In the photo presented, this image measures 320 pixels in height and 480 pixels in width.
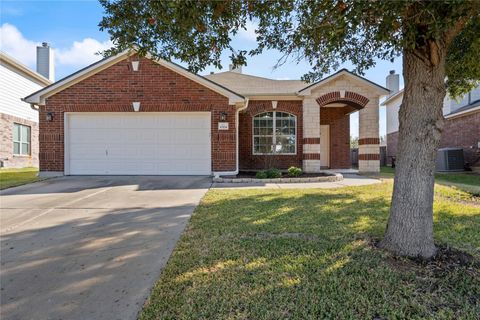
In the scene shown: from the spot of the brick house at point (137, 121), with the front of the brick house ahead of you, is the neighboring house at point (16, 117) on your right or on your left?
on your right

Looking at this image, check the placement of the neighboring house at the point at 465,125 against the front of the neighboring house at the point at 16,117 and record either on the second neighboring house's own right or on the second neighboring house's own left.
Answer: on the second neighboring house's own left

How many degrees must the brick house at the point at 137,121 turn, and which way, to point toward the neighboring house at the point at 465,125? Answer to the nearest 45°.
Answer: approximately 90° to its left

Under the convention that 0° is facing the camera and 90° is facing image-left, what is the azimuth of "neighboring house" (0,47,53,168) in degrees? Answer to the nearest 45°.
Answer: approximately 0°

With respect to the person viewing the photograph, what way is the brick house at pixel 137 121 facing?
facing the viewer

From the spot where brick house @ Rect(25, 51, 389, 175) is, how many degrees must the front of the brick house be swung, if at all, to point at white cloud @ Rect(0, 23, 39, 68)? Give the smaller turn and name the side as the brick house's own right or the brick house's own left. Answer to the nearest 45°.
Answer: approximately 135° to the brick house's own right

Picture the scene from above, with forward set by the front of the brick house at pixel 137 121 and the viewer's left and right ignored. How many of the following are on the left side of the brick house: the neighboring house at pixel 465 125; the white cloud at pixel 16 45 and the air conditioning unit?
2

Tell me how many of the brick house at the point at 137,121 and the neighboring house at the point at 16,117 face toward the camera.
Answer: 2

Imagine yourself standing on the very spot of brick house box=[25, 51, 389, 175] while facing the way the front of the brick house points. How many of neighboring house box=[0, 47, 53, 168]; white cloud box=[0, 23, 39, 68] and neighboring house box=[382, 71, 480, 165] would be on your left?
1

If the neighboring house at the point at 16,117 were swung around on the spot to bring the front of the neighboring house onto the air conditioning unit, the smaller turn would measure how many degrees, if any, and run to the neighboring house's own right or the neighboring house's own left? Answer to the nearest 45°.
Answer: approximately 45° to the neighboring house's own left
